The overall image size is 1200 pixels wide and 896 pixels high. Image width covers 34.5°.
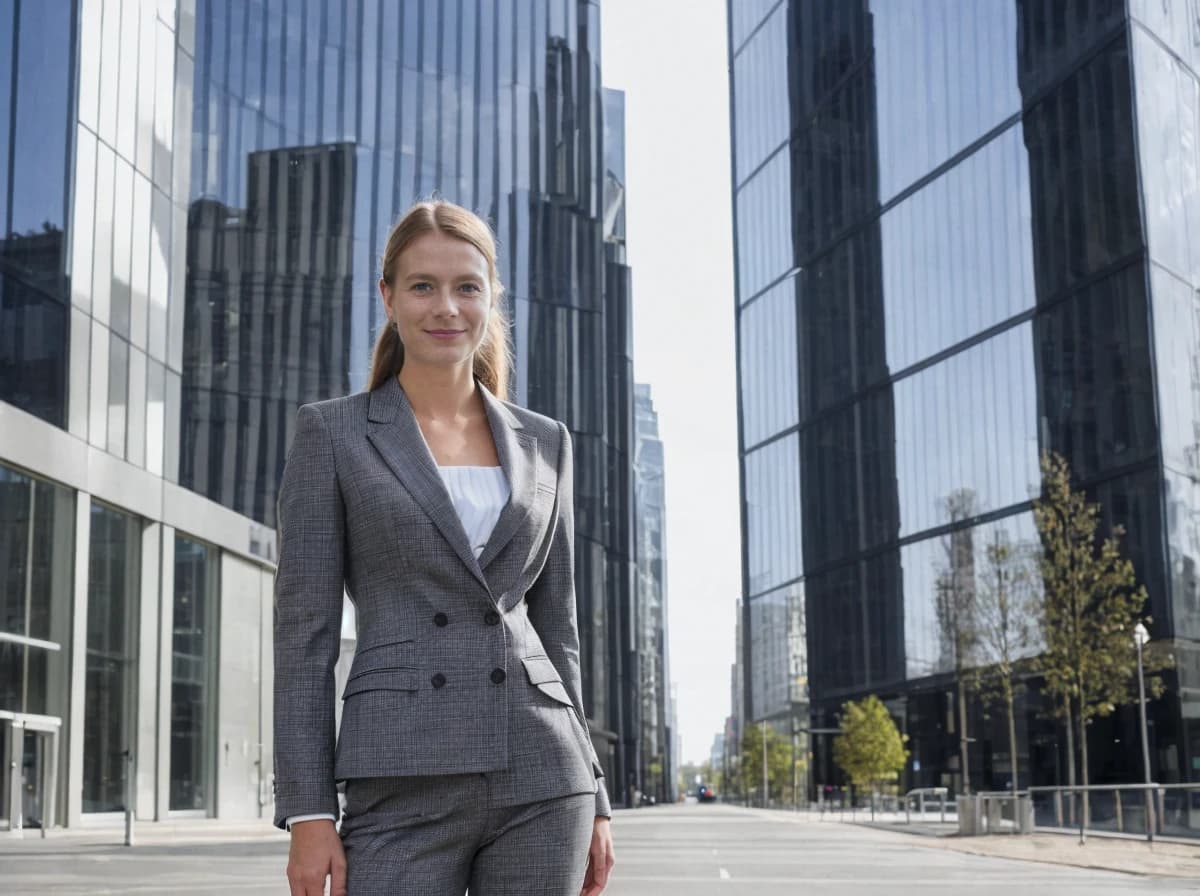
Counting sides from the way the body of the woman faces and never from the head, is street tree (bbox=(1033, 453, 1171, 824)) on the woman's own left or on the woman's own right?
on the woman's own left

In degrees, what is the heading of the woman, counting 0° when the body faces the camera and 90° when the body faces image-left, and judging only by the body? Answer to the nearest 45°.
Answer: approximately 315°
